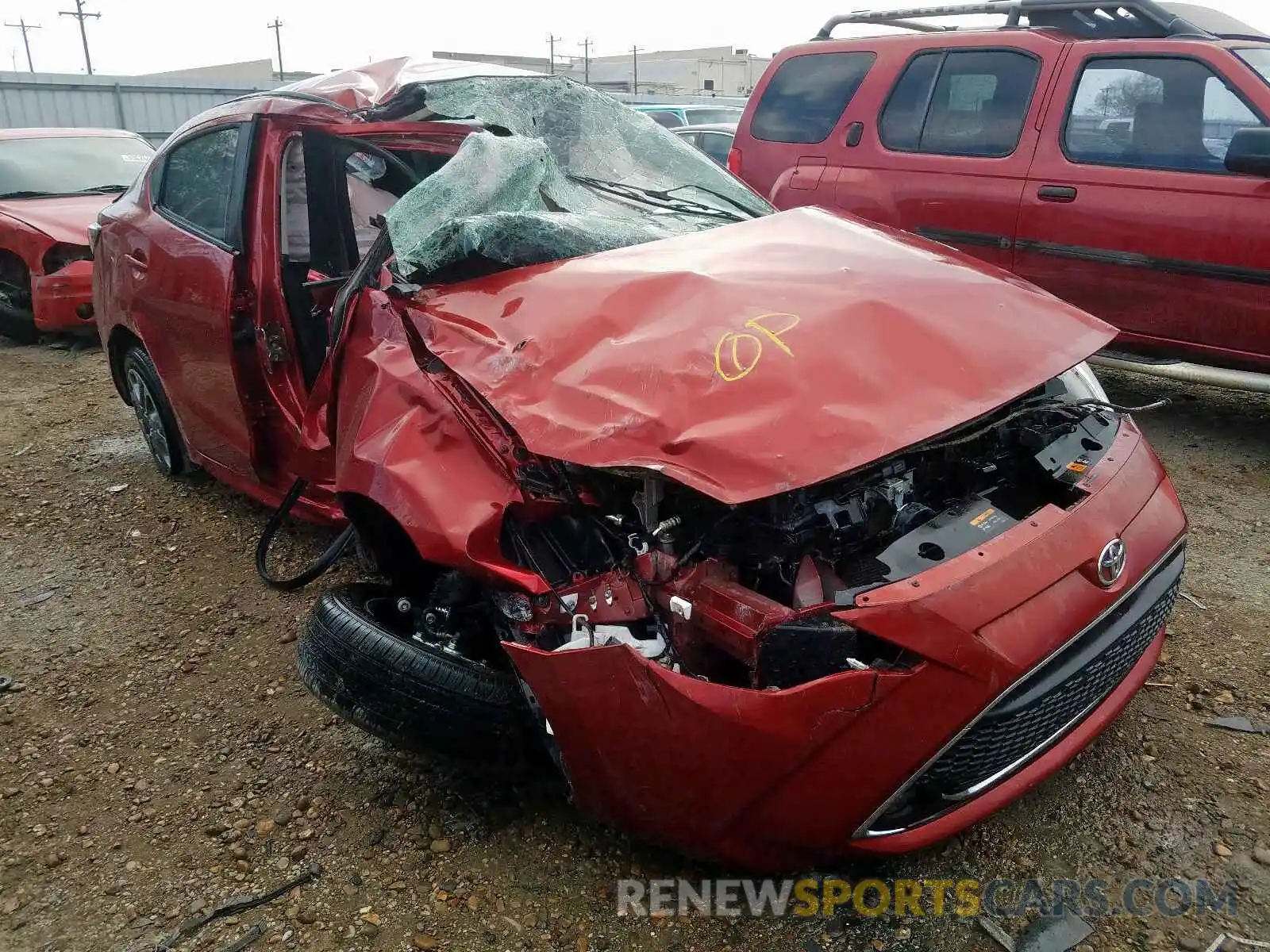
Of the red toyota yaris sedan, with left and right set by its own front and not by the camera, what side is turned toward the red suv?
left

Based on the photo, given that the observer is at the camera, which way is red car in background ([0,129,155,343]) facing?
facing the viewer and to the right of the viewer

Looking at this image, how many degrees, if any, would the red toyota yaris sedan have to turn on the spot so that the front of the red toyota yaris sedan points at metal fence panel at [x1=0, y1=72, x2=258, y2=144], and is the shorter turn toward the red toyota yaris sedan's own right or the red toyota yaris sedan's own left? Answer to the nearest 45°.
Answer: approximately 180°

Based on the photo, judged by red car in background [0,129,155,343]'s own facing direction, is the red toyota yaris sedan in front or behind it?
in front

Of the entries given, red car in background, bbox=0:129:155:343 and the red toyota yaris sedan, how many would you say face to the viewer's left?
0

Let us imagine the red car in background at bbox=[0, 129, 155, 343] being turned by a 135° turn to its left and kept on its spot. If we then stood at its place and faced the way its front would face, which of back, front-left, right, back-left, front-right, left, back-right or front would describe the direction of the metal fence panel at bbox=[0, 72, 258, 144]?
front
